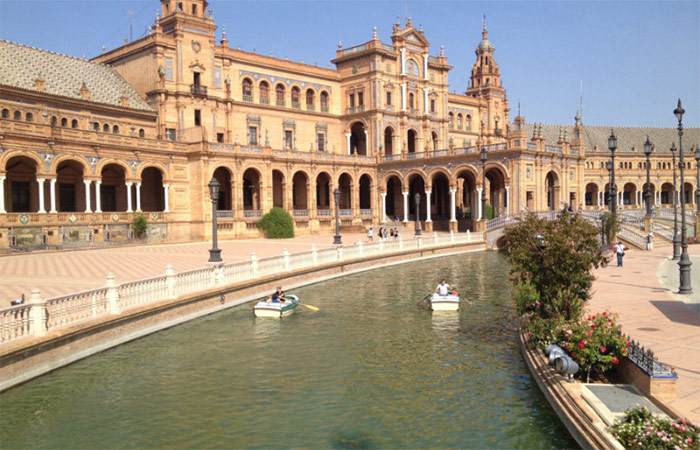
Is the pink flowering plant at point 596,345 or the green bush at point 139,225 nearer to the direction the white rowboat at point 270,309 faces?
the green bush

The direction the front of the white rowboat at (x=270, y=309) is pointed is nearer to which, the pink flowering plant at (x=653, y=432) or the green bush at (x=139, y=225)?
the green bush

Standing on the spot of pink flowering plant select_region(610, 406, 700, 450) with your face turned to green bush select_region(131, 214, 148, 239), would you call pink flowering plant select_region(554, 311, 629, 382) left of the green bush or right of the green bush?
right
